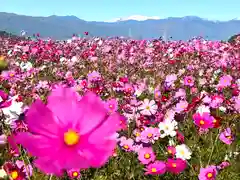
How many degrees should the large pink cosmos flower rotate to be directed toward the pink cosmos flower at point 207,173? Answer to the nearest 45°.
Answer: approximately 135° to its left

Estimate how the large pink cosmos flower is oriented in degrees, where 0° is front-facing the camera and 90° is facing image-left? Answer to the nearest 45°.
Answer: approximately 0°

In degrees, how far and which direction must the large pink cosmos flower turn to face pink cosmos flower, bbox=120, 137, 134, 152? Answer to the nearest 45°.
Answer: approximately 180°

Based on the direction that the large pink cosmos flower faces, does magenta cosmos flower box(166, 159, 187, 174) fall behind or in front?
behind

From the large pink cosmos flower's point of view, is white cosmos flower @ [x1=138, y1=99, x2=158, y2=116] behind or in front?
behind
